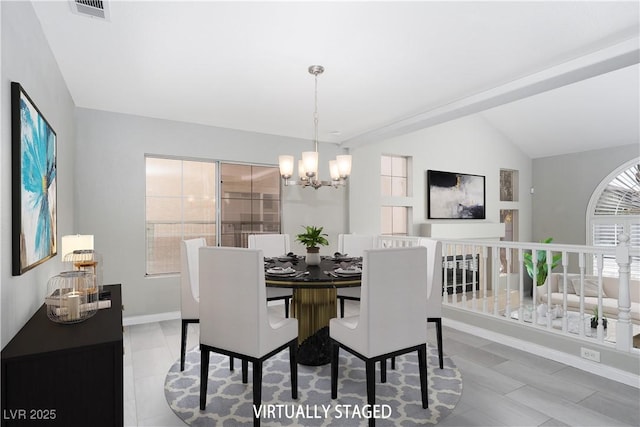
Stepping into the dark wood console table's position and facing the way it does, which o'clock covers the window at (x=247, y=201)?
The window is roughly at 10 o'clock from the dark wood console table.

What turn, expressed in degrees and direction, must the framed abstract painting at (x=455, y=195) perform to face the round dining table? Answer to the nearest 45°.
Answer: approximately 45° to its right

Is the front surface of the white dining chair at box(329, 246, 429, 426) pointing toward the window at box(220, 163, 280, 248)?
yes

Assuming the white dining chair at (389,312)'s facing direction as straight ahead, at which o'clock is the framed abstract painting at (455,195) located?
The framed abstract painting is roughly at 2 o'clock from the white dining chair.

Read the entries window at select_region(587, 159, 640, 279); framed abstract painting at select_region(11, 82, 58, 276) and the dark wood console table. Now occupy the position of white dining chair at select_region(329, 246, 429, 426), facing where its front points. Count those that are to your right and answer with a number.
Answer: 1

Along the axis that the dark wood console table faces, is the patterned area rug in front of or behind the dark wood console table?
in front

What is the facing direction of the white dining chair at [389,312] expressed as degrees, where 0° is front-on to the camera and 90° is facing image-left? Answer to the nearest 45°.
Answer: approximately 135°

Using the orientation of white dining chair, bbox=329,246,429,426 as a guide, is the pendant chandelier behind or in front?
in front

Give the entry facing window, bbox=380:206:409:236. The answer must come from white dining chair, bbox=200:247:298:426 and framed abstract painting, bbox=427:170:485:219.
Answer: the white dining chair

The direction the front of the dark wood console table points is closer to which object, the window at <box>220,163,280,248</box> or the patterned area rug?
the patterned area rug

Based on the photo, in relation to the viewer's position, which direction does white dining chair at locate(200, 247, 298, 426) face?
facing away from the viewer and to the right of the viewer

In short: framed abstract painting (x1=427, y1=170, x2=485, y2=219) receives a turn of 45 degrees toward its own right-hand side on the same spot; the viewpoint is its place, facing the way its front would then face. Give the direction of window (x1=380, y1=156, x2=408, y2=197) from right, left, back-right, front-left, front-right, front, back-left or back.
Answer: front-right

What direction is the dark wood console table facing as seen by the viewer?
to the viewer's right

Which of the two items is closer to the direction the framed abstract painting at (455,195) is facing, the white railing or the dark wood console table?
the white railing

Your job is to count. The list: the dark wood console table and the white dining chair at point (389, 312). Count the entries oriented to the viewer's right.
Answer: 1
